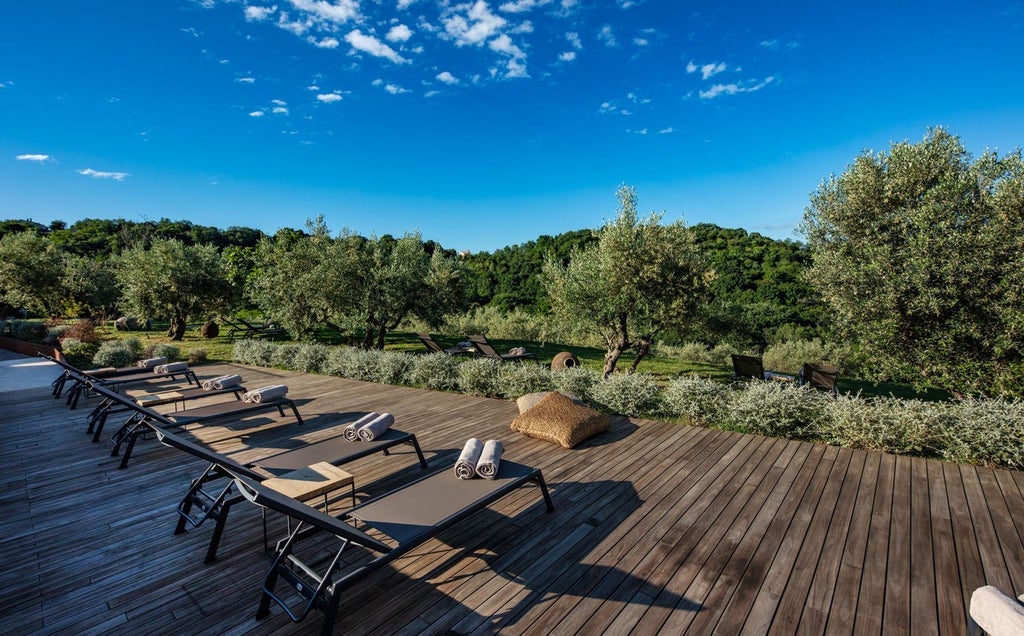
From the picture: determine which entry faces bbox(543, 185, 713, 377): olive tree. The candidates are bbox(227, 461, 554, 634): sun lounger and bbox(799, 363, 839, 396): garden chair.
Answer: the sun lounger

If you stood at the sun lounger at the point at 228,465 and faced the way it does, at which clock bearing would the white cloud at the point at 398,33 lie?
The white cloud is roughly at 11 o'clock from the sun lounger.

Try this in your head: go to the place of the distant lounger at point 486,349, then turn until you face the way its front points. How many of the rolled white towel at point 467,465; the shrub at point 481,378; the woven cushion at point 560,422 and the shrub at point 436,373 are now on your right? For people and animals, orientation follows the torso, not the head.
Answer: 4

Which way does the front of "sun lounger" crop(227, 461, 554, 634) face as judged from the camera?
facing away from the viewer and to the right of the viewer

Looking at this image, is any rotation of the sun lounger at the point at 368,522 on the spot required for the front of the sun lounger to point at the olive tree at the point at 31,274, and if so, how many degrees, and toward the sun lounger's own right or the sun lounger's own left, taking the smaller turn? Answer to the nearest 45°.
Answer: approximately 90° to the sun lounger's own left

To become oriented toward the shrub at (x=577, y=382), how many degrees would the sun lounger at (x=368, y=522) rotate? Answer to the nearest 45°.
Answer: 0° — it already faces it

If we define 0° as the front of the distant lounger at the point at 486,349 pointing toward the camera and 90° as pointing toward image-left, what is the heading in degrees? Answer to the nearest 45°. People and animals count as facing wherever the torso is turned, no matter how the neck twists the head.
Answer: approximately 270°

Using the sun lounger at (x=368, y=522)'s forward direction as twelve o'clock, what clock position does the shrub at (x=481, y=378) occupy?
The shrub is roughly at 11 o'clock from the sun lounger.

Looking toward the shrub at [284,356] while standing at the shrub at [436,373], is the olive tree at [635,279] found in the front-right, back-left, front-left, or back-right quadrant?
back-right

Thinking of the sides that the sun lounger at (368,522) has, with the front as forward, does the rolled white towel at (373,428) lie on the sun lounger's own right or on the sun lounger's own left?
on the sun lounger's own left

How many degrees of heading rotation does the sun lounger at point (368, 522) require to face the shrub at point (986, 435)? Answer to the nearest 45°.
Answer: approximately 45° to its right

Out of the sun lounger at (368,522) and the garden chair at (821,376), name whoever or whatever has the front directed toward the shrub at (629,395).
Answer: the sun lounger

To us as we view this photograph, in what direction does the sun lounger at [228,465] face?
facing away from the viewer and to the right of the viewer
